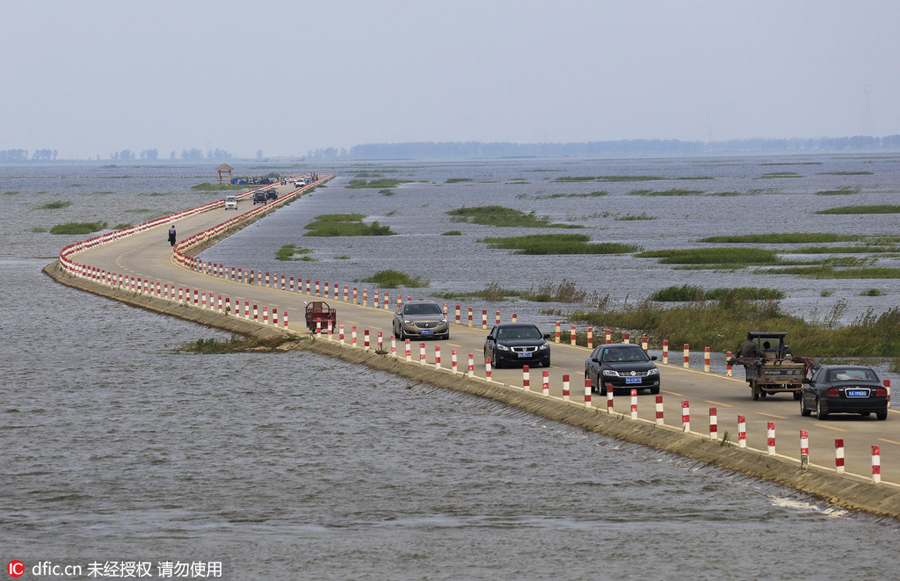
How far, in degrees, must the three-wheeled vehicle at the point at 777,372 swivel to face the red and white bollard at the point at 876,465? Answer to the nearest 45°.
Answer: approximately 135° to its left

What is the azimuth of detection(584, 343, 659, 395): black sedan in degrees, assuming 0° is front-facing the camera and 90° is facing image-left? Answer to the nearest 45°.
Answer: approximately 315°

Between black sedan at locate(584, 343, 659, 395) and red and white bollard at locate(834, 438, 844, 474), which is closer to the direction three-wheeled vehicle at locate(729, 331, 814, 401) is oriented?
the black sedan

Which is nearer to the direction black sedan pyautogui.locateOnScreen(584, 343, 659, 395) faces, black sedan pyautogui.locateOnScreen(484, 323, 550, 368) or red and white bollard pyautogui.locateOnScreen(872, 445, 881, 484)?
the red and white bollard

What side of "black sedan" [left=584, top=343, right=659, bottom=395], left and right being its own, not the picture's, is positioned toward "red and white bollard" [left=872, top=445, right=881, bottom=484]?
front

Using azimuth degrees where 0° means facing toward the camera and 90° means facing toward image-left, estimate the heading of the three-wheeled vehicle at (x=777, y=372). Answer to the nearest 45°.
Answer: approximately 135°

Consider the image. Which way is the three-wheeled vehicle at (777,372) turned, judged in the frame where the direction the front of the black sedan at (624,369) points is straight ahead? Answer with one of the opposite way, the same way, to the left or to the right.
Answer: the opposite way

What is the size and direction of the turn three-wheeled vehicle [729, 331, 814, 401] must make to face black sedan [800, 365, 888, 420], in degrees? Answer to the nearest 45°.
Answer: approximately 180°

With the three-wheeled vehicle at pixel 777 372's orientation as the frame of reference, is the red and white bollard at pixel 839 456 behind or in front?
behind

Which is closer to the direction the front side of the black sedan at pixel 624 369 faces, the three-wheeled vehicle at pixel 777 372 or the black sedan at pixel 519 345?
the three-wheeled vehicle
